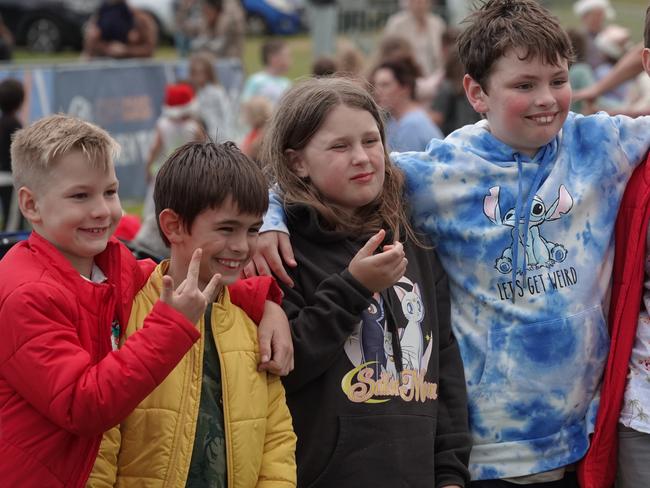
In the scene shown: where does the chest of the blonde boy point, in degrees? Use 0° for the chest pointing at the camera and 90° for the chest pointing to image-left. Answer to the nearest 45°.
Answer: approximately 315°

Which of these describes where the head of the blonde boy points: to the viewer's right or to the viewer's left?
to the viewer's right

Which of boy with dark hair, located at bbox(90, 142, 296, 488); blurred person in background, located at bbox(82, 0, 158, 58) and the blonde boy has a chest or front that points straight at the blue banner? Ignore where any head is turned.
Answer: the blurred person in background

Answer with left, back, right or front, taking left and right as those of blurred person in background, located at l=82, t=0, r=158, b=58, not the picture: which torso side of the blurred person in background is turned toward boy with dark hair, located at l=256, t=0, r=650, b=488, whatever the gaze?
front

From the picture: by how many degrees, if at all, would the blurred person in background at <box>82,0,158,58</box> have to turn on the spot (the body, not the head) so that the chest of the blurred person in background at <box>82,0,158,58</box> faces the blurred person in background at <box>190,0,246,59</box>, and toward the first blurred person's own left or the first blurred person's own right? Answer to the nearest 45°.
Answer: approximately 90° to the first blurred person's own left

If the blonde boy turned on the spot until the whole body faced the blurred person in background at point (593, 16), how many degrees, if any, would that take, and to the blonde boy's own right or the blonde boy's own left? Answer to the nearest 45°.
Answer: approximately 90° to the blonde boy's own left

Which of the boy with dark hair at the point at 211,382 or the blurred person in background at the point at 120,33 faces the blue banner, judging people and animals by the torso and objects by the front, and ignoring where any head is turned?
the blurred person in background

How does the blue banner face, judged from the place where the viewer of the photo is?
facing the viewer

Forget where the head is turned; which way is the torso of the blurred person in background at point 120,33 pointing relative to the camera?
toward the camera

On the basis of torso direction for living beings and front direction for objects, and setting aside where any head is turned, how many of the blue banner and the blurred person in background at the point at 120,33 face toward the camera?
2
